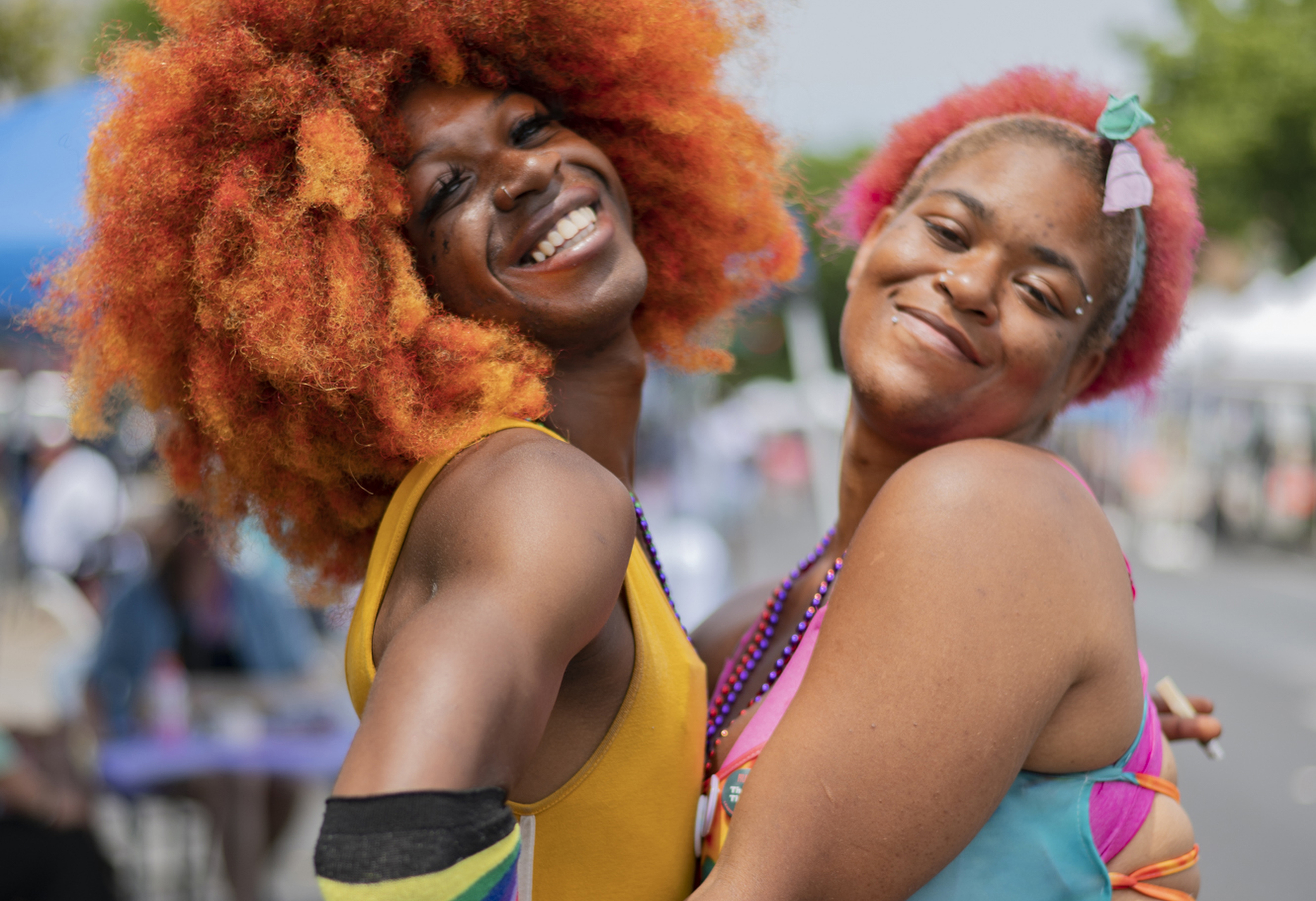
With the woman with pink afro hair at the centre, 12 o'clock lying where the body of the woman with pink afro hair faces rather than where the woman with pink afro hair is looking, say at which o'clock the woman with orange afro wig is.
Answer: The woman with orange afro wig is roughly at 12 o'clock from the woman with pink afro hair.

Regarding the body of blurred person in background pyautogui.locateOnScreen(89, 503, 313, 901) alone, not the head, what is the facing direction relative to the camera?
toward the camera

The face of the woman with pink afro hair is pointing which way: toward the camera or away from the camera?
toward the camera

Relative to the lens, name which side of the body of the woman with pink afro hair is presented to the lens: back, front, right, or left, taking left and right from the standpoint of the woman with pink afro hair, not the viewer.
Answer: left
